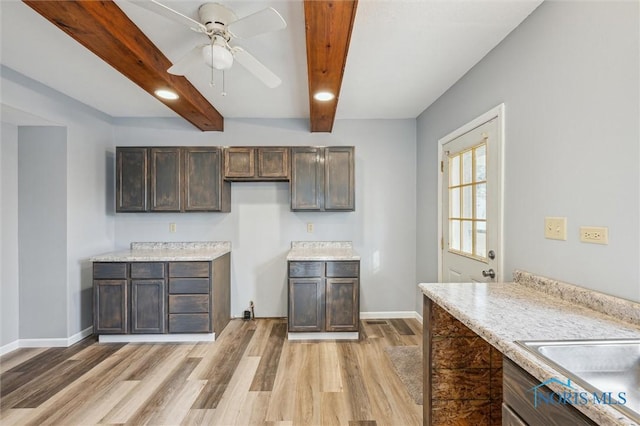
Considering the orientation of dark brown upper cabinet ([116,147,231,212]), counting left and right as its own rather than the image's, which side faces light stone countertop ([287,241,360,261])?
left

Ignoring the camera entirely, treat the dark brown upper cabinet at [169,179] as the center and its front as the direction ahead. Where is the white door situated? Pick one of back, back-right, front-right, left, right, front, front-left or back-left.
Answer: front-left

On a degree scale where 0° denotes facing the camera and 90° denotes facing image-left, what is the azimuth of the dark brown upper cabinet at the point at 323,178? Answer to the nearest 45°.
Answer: approximately 0°

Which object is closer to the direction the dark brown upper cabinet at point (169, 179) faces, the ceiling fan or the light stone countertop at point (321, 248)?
the ceiling fan

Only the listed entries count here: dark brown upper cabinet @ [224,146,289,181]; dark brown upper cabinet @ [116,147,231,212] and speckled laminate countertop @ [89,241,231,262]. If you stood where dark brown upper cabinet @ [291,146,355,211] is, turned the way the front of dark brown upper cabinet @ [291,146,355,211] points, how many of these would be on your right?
3

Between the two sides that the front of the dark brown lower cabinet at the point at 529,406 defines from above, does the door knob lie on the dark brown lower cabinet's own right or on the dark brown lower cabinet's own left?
on the dark brown lower cabinet's own right

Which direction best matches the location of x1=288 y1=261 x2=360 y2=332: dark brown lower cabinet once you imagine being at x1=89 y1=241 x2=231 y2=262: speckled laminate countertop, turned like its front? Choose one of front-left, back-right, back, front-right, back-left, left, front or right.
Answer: front-left

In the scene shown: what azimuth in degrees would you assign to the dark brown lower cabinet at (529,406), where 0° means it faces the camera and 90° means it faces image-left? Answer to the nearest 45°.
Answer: approximately 45°

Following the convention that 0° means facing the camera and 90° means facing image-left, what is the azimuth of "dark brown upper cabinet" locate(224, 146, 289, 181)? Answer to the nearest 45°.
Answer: approximately 0°

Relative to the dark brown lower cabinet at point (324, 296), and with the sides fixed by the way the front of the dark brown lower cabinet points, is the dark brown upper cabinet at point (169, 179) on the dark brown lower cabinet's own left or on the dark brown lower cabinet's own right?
on the dark brown lower cabinet's own right
